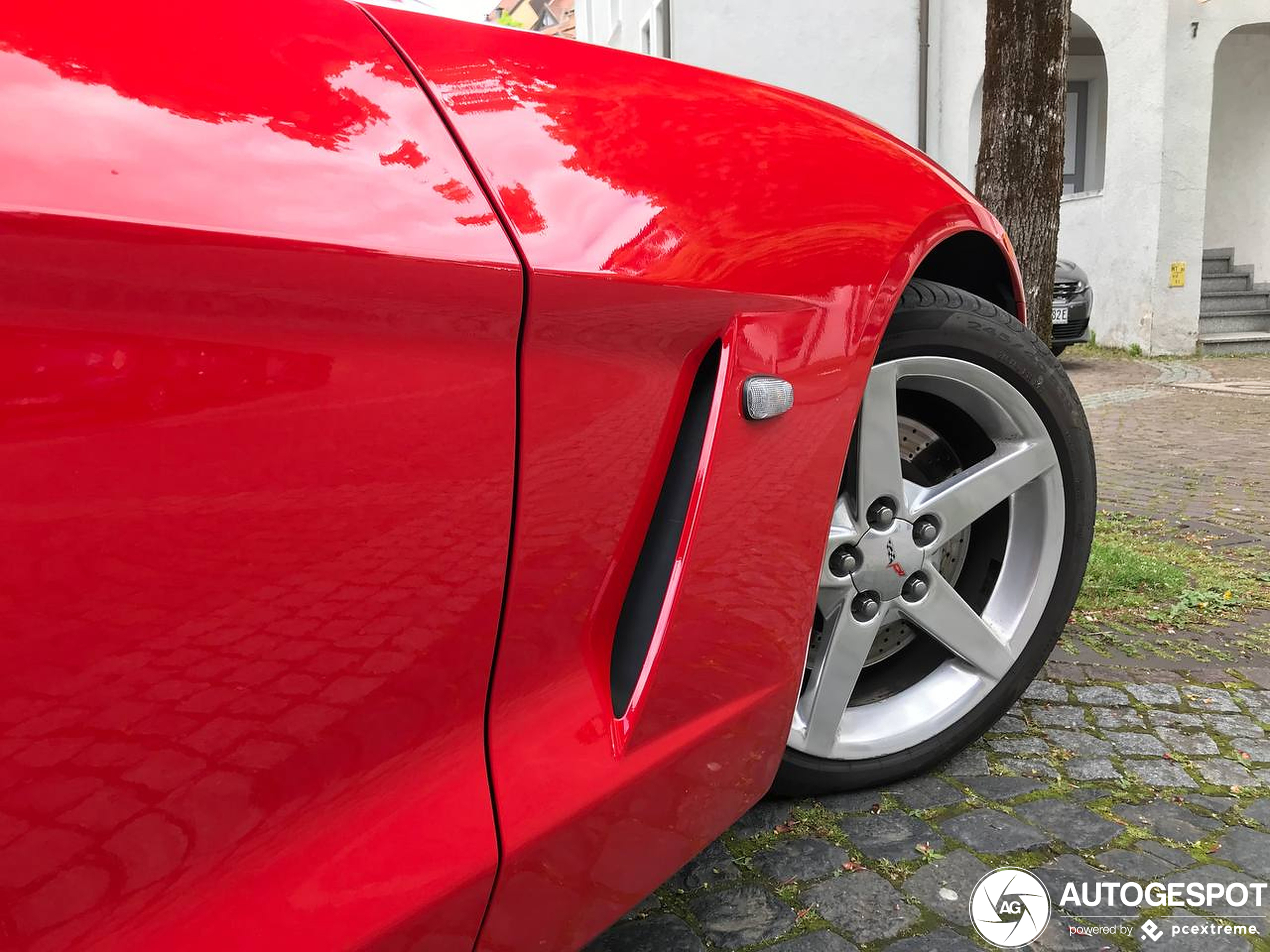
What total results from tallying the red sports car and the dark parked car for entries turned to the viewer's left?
0

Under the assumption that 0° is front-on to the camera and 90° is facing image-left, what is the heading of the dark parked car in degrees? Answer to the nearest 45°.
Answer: approximately 315°

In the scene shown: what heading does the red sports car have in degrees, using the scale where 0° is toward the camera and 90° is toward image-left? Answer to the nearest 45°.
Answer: approximately 225°

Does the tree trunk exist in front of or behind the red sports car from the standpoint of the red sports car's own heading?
in front

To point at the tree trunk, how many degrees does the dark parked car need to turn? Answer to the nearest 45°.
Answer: approximately 45° to its right

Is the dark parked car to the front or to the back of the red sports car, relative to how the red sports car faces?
to the front

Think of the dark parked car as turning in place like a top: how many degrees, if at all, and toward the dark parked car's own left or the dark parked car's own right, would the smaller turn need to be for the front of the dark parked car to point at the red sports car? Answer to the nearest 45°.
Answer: approximately 45° to the dark parked car's own right
